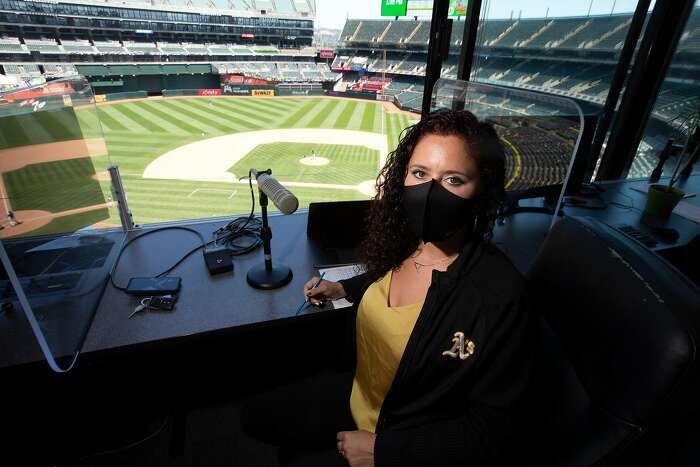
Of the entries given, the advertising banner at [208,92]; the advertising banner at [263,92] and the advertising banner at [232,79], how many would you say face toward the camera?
3

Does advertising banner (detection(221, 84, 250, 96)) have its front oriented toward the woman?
yes

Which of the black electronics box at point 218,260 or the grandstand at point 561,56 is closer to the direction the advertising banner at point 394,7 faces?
the black electronics box

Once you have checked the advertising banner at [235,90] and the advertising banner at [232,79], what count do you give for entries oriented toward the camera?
2

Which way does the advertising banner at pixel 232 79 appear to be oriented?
toward the camera

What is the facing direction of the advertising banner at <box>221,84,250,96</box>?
toward the camera

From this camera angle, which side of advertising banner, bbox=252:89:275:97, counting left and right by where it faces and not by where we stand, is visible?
front

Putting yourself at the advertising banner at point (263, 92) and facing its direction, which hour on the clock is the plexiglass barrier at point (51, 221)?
The plexiglass barrier is roughly at 12 o'clock from the advertising banner.

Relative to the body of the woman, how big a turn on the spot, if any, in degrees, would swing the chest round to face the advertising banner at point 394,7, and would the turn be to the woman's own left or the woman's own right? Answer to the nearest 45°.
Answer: approximately 135° to the woman's own right

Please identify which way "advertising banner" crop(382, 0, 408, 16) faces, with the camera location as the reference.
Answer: facing the viewer

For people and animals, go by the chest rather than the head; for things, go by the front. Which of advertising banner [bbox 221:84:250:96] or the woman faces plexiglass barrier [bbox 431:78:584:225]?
the advertising banner

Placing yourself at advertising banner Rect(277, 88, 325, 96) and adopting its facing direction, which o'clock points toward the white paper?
The white paper is roughly at 12 o'clock from the advertising banner.
